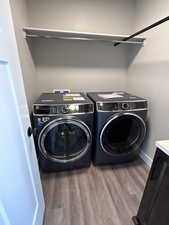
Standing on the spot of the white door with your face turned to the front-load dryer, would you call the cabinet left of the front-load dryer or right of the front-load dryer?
right

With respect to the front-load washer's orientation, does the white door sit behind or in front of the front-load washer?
in front

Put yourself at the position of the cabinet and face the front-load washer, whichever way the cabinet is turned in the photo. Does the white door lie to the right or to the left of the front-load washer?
left

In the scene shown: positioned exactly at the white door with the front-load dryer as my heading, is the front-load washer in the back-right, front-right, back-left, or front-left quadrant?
front-left

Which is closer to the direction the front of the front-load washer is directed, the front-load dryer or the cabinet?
the cabinet

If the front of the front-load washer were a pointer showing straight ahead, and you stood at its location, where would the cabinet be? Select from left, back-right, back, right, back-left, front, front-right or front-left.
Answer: front-left

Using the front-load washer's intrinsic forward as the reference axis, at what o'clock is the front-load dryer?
The front-load dryer is roughly at 9 o'clock from the front-load washer.

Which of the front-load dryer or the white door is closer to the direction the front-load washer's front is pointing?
the white door

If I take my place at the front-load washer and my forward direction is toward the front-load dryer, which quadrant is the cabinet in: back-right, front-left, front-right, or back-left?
front-right
